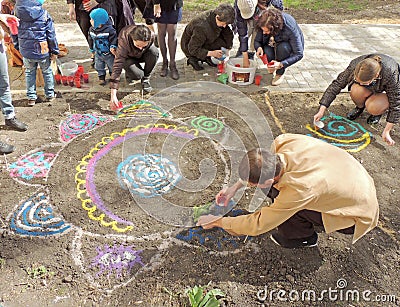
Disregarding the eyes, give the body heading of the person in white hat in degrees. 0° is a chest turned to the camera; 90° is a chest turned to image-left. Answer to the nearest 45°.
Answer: approximately 0°

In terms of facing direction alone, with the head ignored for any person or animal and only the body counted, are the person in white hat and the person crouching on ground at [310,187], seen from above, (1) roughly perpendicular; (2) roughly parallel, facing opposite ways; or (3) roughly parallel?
roughly perpendicular

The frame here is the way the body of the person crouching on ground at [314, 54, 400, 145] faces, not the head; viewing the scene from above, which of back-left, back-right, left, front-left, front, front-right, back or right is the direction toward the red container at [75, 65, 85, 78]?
front-right

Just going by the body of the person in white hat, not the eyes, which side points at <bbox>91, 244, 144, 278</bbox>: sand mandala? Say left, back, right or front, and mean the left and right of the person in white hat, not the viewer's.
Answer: front

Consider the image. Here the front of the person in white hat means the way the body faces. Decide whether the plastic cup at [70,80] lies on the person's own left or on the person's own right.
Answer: on the person's own right

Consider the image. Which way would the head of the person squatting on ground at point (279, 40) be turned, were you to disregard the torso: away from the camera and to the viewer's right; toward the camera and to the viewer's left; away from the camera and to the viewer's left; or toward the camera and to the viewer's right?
toward the camera and to the viewer's left

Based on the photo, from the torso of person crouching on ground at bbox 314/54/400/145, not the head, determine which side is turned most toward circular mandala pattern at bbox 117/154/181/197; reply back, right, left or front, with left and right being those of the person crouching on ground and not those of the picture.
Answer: front

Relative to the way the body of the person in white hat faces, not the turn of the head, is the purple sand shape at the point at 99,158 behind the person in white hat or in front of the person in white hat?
in front

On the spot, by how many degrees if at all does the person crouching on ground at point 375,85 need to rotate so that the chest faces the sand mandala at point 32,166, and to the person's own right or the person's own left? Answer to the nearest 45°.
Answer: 0° — they already face it

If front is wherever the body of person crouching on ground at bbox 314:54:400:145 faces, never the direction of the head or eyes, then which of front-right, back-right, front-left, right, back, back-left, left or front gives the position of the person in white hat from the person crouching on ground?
right

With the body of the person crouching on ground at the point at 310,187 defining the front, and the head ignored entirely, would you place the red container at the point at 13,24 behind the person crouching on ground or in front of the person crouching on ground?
in front

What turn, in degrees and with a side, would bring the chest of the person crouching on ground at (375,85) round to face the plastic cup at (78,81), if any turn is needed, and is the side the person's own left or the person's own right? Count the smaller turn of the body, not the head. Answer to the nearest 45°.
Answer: approximately 45° to the person's own right

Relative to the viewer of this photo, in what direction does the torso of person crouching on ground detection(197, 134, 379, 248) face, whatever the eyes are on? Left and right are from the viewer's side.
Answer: facing to the left of the viewer
